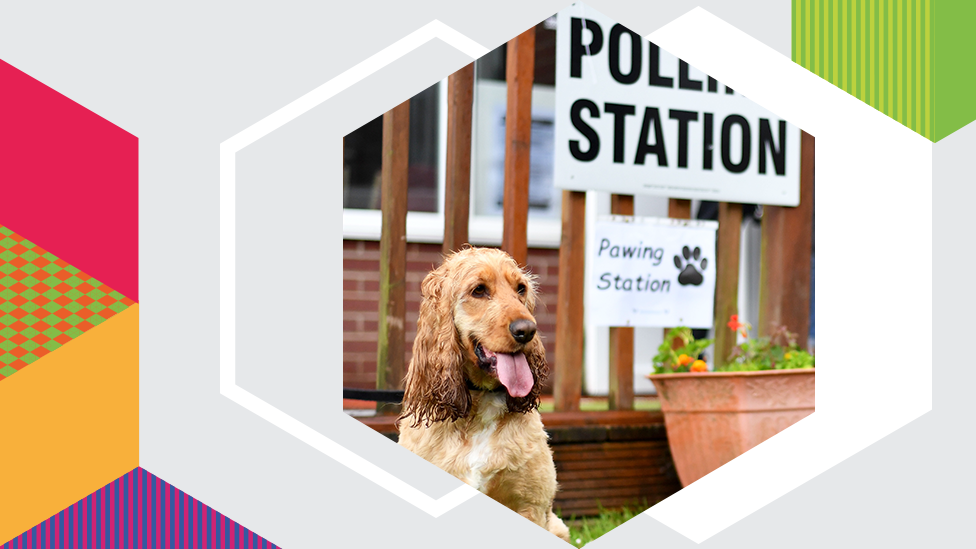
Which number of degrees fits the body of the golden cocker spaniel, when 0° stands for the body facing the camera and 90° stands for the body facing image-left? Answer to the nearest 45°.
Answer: approximately 315°

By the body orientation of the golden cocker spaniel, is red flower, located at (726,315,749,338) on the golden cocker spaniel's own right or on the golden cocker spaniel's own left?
on the golden cocker spaniel's own left

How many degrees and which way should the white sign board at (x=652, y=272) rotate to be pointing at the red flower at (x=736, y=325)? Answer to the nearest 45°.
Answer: approximately 90° to its left

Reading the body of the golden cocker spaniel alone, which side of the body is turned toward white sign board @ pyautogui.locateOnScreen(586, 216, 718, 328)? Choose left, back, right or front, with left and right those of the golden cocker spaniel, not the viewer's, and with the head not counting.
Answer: left
